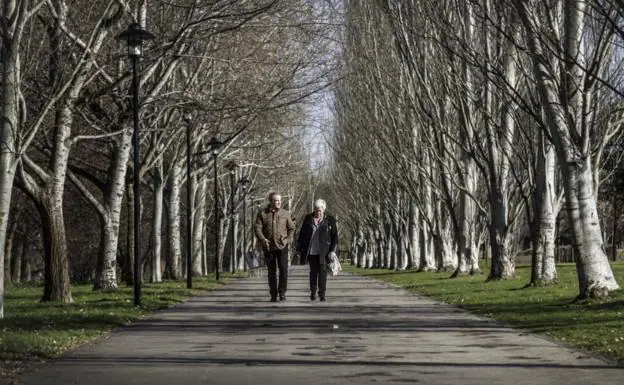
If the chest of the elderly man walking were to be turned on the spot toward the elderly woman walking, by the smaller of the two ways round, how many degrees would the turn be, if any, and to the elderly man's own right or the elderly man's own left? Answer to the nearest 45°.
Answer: approximately 90° to the elderly man's own left

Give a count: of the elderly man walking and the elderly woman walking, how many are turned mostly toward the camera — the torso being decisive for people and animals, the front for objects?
2

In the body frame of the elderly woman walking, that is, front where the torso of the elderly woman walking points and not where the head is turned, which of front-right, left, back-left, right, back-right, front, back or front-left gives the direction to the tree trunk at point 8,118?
front-right

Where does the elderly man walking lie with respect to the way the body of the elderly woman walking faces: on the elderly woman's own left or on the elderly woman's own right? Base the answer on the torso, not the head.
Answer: on the elderly woman's own right

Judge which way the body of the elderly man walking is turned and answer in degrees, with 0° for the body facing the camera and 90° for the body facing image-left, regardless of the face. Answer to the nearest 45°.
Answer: approximately 0°

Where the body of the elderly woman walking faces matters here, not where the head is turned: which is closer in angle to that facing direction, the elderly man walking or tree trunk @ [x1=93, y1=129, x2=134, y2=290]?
the elderly man walking

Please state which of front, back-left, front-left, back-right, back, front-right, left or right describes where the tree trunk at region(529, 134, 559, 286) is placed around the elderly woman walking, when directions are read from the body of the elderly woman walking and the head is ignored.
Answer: back-left

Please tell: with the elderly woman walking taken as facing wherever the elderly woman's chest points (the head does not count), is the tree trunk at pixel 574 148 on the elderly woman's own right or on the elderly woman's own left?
on the elderly woman's own left
